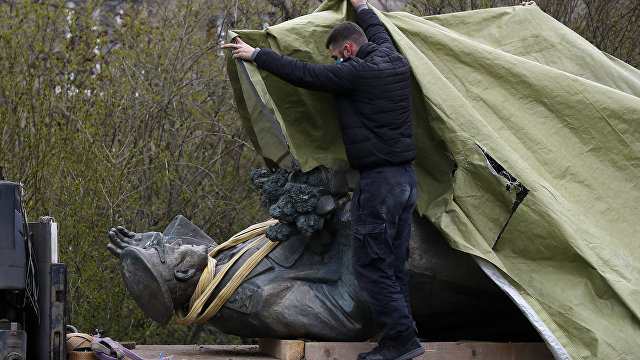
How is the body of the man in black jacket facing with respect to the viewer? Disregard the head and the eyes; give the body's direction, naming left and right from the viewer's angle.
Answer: facing away from the viewer and to the left of the viewer

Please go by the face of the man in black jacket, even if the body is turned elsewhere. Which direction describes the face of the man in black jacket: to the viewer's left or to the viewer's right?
to the viewer's left

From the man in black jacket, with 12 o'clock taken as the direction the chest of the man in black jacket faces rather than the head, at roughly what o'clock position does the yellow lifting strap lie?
The yellow lifting strap is roughly at 11 o'clock from the man in black jacket.
